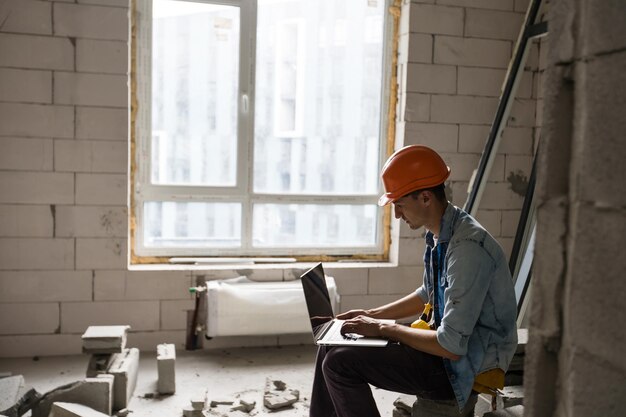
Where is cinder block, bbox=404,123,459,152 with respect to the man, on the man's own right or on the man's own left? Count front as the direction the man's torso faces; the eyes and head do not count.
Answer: on the man's own right

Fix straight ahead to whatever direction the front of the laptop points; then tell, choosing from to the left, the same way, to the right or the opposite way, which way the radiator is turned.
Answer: to the right

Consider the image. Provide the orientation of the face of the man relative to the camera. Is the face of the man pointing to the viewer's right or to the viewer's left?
to the viewer's left

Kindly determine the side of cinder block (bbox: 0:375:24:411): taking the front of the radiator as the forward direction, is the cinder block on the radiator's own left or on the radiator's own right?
on the radiator's own right

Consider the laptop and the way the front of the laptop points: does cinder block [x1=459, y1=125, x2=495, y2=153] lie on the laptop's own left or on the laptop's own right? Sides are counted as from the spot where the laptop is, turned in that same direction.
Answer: on the laptop's own left

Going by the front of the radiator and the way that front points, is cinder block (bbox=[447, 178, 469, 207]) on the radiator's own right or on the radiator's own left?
on the radiator's own left

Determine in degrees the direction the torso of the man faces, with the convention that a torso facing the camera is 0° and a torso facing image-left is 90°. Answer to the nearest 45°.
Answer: approximately 90°

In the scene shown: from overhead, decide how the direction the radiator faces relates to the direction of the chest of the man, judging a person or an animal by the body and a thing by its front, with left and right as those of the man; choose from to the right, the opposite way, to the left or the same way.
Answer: to the left

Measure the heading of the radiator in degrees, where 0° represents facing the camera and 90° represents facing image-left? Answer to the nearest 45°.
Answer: approximately 0°

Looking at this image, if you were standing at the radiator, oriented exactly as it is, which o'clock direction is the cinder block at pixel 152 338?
The cinder block is roughly at 3 o'clock from the radiator.

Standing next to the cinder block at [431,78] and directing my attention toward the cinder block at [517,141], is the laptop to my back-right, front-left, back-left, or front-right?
back-right

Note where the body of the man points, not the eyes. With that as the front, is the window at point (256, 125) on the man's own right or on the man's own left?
on the man's own right

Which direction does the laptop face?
to the viewer's right

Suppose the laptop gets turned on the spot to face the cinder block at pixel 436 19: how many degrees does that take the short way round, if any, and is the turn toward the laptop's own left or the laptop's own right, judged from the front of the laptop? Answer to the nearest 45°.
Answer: approximately 90° to the laptop's own left
